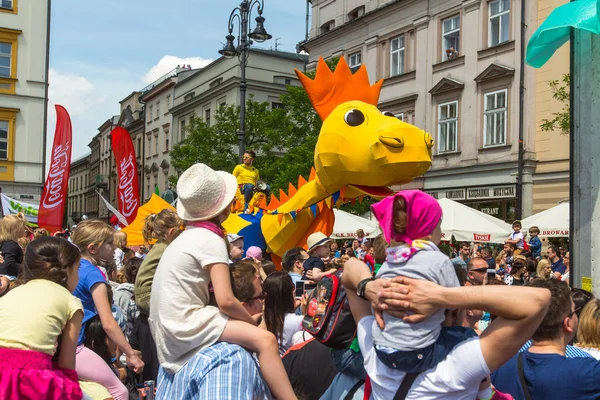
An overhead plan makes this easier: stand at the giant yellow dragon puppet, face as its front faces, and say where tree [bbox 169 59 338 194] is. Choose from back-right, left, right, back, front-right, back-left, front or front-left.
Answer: back-left

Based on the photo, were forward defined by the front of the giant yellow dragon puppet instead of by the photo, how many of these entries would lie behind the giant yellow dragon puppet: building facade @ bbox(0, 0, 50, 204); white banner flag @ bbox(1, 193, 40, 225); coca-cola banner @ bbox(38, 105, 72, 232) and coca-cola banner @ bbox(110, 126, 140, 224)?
4

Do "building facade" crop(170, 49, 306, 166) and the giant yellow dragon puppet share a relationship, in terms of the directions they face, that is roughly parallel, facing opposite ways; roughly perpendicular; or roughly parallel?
roughly perpendicular

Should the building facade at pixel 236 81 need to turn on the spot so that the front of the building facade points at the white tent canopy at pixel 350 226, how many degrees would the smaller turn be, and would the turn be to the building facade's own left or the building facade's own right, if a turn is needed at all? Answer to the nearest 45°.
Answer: approximately 45° to the building facade's own left

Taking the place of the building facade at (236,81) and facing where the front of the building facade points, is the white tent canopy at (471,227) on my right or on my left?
on my left

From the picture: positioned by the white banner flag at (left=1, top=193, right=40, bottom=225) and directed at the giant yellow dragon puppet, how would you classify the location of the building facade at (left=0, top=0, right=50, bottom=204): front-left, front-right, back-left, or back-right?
back-left

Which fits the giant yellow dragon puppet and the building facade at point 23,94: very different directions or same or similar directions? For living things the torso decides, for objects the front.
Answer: same or similar directions

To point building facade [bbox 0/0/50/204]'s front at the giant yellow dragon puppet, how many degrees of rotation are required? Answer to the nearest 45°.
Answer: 0° — it already faces it

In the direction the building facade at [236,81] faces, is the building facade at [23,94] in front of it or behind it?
in front

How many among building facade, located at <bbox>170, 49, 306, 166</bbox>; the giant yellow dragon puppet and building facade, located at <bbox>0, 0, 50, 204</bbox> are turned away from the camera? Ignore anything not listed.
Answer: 0

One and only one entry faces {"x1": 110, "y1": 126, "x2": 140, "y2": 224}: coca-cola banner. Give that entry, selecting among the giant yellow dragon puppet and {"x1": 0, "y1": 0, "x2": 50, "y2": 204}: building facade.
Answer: the building facade
